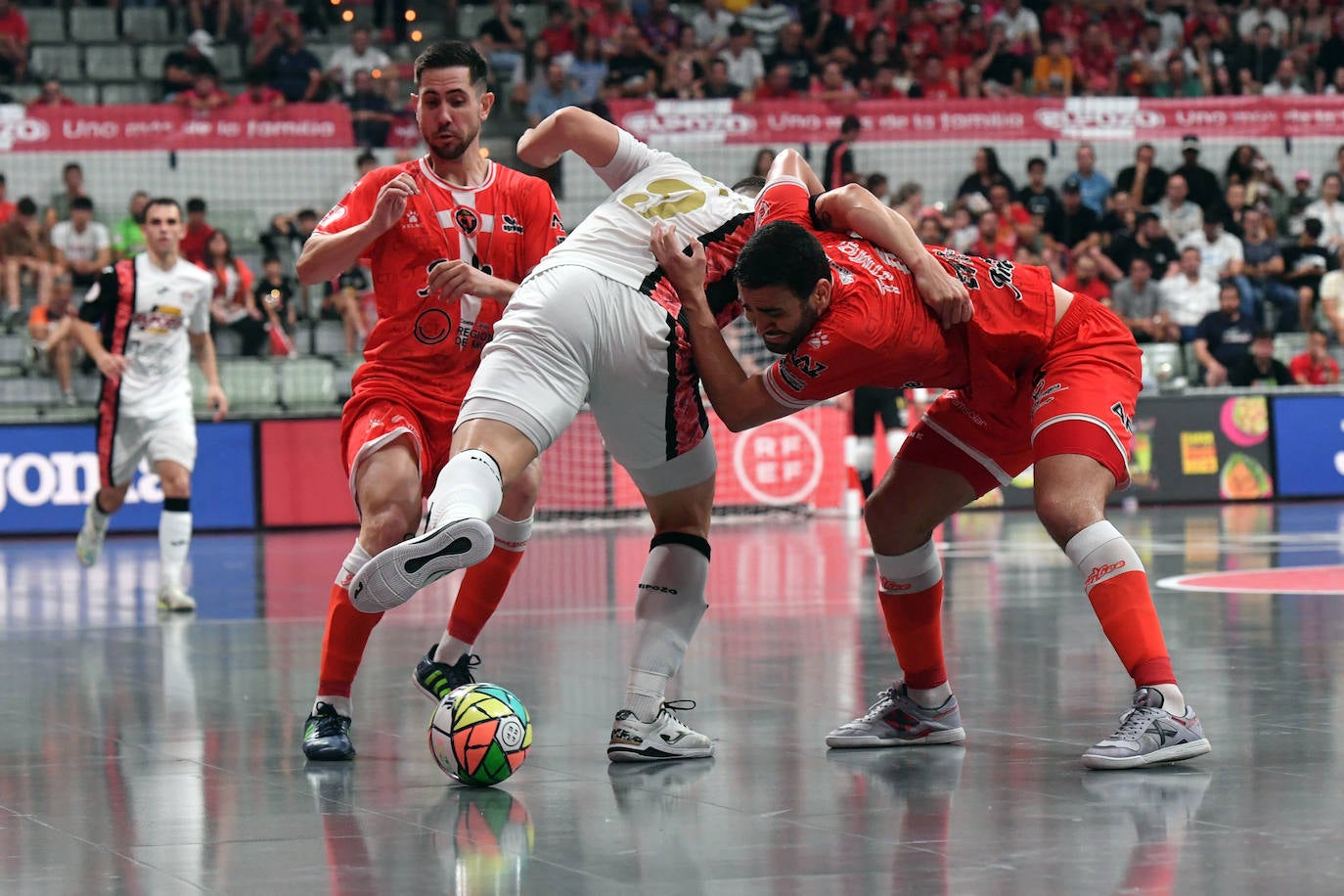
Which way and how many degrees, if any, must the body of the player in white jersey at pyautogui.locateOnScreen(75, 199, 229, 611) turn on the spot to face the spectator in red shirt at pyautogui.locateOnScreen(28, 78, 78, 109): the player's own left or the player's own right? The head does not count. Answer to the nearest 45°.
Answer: approximately 180°

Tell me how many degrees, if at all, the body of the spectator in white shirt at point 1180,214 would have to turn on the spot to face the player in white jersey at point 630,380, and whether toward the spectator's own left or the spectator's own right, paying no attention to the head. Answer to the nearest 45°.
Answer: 0° — they already face them

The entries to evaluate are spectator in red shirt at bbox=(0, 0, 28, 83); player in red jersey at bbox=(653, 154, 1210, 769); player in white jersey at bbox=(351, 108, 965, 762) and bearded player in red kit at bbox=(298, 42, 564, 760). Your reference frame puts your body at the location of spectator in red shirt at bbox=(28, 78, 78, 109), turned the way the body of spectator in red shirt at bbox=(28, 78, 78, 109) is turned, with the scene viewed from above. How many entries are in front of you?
3

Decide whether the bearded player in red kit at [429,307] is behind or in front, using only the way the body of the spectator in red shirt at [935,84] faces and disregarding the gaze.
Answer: in front

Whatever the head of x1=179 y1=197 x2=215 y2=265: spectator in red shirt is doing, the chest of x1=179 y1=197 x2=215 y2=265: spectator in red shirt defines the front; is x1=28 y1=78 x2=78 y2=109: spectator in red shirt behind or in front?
behind

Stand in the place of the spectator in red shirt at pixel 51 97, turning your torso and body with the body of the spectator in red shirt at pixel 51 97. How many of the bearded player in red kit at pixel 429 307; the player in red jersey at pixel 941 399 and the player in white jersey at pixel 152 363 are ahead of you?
3

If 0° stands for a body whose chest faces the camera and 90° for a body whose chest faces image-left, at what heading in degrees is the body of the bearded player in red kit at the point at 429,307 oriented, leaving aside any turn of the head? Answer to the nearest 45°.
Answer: approximately 0°

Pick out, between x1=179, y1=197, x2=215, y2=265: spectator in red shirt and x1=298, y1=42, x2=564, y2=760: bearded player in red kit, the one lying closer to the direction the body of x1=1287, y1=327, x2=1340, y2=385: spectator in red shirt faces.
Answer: the bearded player in red kit

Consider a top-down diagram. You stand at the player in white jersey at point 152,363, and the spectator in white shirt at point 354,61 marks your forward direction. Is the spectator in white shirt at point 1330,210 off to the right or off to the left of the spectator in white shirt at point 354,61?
right

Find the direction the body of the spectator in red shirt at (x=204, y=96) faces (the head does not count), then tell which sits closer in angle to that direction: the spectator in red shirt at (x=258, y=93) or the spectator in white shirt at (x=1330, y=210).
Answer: the spectator in white shirt
